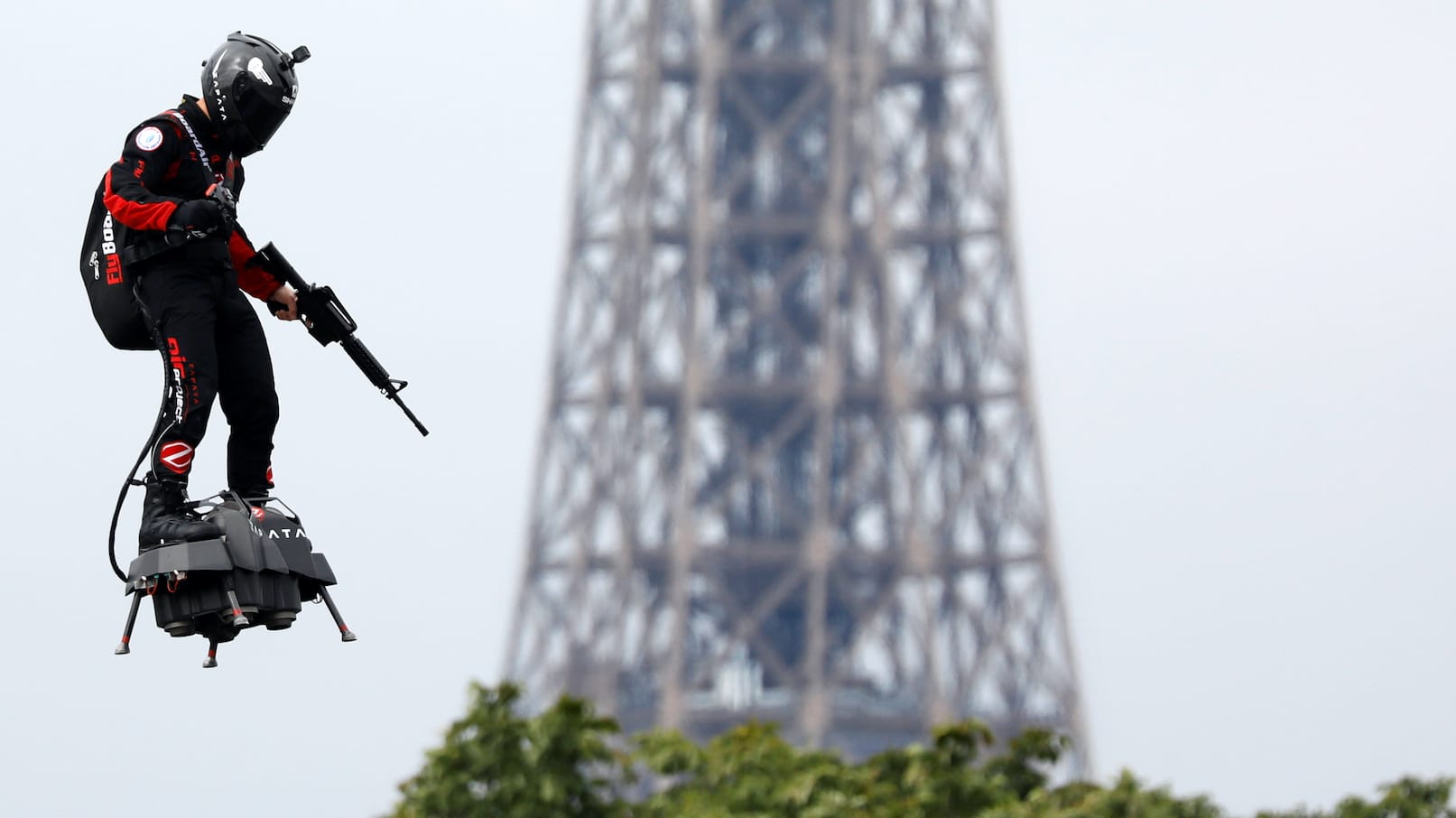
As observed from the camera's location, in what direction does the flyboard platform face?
facing the viewer and to the right of the viewer
